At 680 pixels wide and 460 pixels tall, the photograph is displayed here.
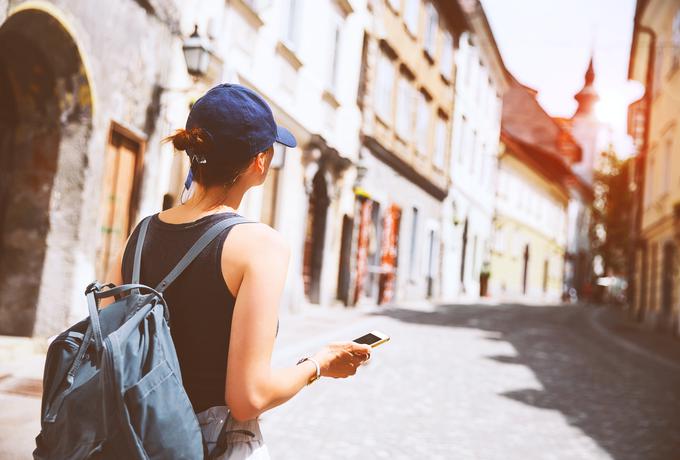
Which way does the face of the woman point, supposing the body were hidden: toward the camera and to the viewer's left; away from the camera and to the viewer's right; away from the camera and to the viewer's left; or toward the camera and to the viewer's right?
away from the camera and to the viewer's right

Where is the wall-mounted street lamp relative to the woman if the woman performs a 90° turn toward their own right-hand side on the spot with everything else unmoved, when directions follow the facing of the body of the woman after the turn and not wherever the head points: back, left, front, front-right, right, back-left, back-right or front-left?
back-left

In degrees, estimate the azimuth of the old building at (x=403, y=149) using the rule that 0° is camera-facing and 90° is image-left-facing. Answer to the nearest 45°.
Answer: approximately 315°

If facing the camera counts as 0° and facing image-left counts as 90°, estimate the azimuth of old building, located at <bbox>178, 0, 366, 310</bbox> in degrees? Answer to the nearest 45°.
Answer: approximately 315°

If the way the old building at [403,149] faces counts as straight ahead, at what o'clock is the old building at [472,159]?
the old building at [472,159] is roughly at 8 o'clock from the old building at [403,149].

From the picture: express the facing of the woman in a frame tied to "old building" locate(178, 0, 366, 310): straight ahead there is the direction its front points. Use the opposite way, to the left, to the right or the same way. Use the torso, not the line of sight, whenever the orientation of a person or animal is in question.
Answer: to the left

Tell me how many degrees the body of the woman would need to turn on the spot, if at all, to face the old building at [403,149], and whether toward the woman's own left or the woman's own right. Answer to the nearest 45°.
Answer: approximately 45° to the woman's own left

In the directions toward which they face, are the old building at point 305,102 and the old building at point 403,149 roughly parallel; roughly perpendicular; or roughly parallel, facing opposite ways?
roughly parallel

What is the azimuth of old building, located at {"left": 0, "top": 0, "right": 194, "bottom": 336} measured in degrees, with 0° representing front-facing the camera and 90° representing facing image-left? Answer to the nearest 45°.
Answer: approximately 315°

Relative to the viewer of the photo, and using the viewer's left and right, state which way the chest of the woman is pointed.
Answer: facing away from the viewer and to the right of the viewer

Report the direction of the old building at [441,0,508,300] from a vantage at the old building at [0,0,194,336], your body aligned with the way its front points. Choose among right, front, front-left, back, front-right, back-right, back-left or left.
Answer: left

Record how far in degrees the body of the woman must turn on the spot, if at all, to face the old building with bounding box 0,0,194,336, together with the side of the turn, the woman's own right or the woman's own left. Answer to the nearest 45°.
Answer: approximately 45° to the woman's own left

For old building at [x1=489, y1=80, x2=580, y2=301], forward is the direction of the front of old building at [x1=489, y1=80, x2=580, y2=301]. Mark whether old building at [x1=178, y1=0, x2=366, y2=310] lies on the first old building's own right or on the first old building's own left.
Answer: on the first old building's own right

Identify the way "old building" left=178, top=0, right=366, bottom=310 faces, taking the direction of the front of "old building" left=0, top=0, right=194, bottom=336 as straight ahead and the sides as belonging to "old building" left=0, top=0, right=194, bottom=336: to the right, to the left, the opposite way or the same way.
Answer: the same way

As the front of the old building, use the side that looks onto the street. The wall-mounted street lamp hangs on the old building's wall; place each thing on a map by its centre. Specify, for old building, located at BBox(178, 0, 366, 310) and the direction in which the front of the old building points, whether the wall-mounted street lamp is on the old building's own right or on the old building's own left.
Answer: on the old building's own right

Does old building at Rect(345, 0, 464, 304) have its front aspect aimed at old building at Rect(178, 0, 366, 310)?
no
